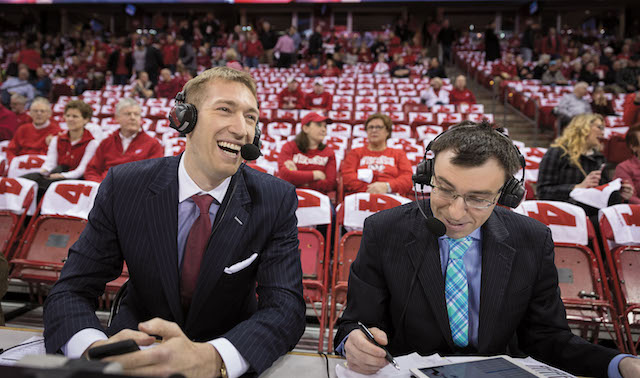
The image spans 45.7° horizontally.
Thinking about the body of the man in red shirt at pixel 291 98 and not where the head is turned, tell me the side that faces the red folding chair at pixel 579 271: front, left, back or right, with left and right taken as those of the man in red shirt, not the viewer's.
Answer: front

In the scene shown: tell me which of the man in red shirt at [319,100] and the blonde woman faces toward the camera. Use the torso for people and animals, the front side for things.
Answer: the man in red shirt

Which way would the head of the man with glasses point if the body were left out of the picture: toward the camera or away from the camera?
toward the camera

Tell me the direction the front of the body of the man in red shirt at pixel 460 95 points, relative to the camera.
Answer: toward the camera

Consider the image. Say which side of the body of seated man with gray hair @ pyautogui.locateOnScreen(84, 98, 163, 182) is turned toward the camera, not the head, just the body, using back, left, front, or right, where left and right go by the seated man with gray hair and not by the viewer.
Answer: front

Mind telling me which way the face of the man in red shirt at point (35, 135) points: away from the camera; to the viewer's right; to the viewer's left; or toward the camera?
toward the camera

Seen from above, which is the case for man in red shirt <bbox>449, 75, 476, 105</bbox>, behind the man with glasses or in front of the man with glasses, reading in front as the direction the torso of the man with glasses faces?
behind

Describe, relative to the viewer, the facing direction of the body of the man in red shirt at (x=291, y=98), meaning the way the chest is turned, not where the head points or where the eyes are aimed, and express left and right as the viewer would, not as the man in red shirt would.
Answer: facing the viewer
